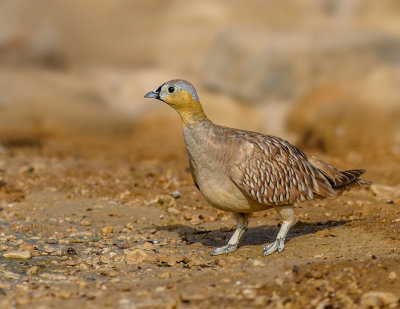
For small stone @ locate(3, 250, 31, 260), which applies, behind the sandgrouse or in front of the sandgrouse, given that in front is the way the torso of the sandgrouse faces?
in front

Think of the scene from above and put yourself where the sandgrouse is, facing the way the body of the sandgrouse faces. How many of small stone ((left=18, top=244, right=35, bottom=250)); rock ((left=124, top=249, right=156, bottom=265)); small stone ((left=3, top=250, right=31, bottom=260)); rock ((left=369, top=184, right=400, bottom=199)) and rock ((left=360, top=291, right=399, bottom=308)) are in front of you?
3

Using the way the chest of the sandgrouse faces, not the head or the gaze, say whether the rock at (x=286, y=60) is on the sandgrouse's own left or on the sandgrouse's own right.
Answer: on the sandgrouse's own right

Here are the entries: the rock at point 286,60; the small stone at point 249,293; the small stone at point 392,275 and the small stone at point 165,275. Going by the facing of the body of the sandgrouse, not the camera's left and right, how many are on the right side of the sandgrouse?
1

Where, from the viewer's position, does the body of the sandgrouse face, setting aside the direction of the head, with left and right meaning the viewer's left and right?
facing to the left of the viewer

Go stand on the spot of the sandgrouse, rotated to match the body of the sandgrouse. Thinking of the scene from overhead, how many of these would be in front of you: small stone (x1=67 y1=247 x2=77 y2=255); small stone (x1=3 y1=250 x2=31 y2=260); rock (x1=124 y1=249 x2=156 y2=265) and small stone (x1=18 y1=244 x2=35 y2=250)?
4

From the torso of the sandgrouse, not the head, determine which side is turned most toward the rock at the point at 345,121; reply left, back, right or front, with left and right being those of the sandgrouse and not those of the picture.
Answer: right

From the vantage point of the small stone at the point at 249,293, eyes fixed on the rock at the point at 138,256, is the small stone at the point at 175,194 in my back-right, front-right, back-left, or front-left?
front-right

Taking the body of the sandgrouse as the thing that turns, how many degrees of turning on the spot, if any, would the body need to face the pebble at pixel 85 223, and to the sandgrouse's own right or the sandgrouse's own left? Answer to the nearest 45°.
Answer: approximately 45° to the sandgrouse's own right

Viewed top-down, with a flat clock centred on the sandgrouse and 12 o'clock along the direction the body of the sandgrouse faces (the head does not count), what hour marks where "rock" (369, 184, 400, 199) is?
The rock is roughly at 4 o'clock from the sandgrouse.

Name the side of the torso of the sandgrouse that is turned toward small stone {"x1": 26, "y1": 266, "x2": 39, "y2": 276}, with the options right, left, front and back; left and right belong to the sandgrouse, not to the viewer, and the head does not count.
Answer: front

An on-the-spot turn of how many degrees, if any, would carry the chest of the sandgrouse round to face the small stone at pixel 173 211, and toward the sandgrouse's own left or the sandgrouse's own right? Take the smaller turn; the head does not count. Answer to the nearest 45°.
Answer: approximately 45° to the sandgrouse's own right

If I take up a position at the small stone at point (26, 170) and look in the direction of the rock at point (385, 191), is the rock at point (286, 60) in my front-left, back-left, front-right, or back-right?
front-left

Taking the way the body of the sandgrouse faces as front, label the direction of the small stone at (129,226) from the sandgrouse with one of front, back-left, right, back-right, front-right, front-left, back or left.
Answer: front-right

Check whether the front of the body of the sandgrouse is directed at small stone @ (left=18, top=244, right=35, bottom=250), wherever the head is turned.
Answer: yes

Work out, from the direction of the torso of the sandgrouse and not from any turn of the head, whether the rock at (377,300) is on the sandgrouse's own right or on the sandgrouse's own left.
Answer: on the sandgrouse's own left

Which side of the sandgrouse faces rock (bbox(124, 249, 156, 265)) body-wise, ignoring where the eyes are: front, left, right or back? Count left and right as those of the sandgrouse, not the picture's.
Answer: front
